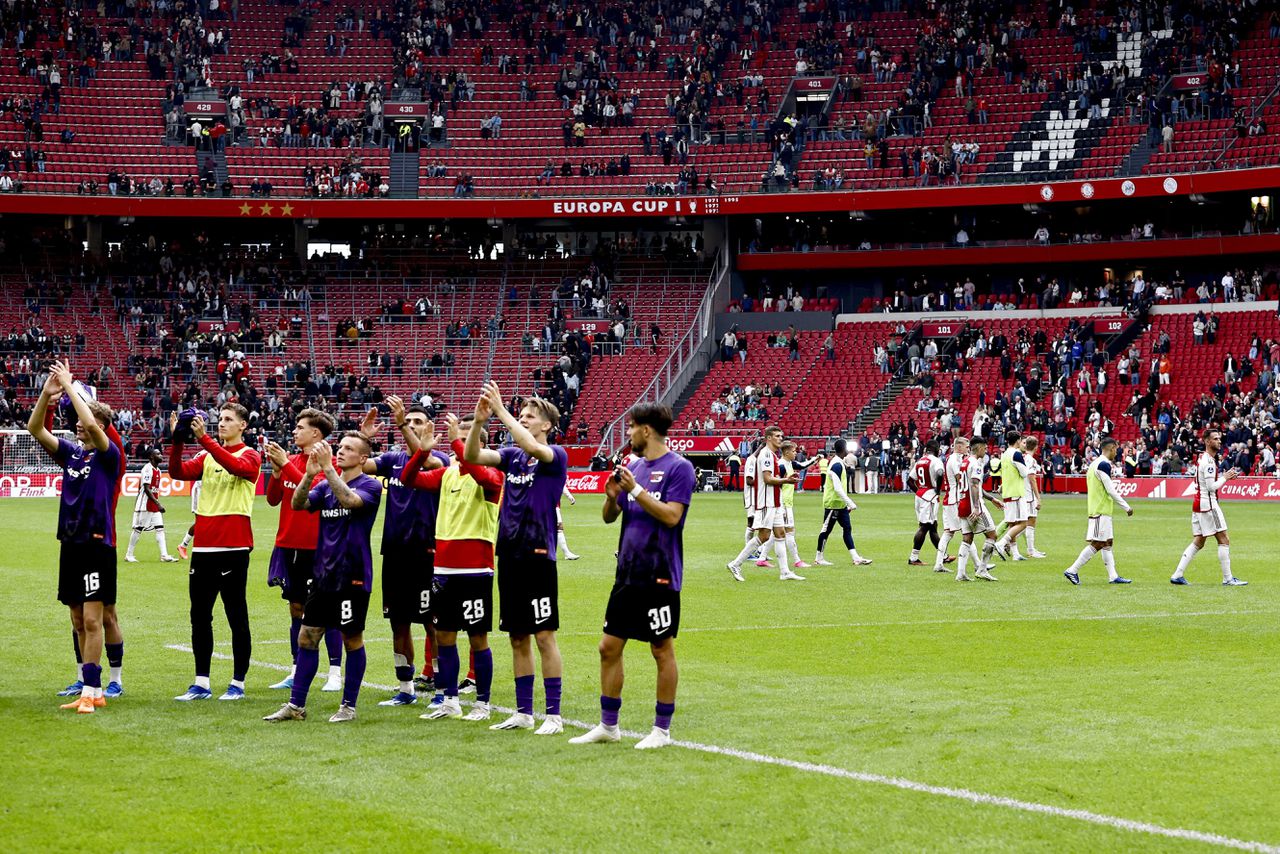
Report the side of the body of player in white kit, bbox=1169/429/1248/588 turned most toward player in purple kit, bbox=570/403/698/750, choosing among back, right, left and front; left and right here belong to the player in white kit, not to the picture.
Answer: right

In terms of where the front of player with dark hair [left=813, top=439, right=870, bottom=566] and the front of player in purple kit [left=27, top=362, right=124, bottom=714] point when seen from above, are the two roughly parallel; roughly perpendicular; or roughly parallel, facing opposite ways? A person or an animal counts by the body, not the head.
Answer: roughly perpendicular

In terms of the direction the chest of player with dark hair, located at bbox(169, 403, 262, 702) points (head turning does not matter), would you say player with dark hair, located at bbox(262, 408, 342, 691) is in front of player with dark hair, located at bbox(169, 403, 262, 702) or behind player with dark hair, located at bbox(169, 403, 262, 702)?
behind

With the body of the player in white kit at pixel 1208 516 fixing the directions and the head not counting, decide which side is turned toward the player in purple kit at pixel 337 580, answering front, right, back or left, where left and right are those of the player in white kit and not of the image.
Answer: right
